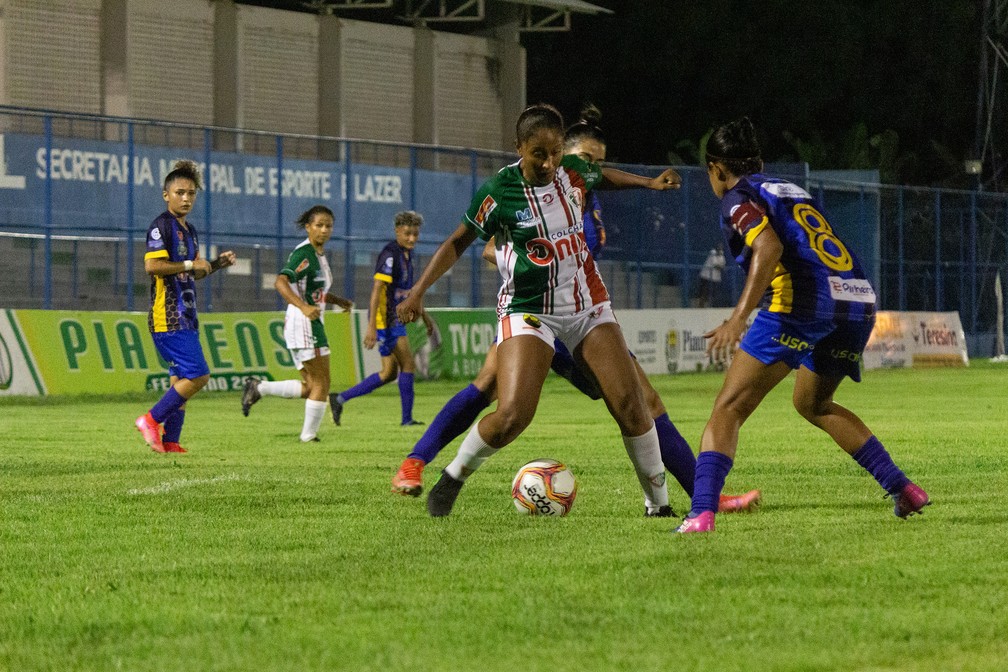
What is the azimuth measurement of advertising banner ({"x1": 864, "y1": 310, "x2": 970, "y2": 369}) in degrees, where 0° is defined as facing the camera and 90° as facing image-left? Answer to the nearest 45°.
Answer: approximately 0°

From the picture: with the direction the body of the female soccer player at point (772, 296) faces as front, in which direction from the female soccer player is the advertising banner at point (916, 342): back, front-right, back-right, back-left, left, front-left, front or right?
front-right

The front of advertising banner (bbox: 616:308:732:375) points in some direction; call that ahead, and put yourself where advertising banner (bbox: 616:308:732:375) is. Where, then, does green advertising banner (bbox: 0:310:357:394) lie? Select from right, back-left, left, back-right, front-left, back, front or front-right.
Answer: front-right

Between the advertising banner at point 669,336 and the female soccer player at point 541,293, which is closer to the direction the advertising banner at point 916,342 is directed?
the female soccer player

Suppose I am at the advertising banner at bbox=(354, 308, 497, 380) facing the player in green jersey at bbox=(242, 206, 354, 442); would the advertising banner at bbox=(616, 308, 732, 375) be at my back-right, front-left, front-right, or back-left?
back-left

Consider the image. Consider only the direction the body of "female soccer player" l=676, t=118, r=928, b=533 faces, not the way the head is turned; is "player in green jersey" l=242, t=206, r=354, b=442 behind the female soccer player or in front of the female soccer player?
in front

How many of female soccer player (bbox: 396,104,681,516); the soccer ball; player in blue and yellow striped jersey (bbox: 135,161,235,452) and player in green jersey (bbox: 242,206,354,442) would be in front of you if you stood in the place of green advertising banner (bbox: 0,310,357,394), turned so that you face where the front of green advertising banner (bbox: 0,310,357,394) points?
4

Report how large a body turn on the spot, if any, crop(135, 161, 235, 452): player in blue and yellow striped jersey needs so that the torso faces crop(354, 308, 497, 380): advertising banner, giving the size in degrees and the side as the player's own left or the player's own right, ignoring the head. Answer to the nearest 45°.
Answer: approximately 135° to the player's own left

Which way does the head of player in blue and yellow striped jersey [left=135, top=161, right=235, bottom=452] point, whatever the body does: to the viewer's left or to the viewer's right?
to the viewer's right

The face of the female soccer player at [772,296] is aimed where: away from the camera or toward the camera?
away from the camera
